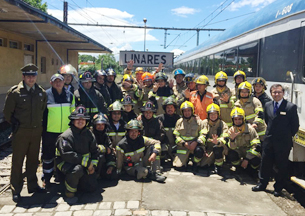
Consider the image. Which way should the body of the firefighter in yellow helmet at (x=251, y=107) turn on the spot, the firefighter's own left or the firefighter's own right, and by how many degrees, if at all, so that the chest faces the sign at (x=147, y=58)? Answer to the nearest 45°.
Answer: approximately 90° to the firefighter's own right

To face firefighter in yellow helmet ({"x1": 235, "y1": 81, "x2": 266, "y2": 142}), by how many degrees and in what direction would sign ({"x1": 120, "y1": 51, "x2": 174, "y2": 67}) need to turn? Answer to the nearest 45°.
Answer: approximately 45° to its left

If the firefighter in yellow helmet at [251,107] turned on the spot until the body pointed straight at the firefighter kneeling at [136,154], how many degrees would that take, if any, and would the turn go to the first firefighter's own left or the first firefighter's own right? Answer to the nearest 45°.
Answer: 0° — they already face them

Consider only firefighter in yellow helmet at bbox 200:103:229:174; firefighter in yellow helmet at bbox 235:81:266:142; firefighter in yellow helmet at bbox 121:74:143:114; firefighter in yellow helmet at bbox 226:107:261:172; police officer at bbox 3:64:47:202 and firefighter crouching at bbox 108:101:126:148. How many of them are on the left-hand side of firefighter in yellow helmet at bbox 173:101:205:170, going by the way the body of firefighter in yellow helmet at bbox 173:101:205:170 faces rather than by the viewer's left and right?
3

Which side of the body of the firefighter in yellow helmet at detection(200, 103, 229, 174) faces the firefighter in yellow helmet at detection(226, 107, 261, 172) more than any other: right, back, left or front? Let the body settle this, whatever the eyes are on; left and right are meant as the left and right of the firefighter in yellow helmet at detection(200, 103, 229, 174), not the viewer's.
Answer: left
